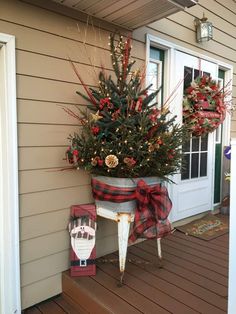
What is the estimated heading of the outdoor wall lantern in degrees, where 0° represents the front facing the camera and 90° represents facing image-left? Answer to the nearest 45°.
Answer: approximately 315°

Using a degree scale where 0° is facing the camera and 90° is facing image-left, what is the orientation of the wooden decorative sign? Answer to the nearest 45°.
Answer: approximately 0°

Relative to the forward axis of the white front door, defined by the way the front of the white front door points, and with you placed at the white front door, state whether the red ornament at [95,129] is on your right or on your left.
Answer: on your right

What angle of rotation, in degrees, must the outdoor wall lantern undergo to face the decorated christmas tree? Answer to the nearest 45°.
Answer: approximately 45° to its right

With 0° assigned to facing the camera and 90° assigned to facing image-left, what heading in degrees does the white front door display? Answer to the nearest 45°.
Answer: approximately 315°

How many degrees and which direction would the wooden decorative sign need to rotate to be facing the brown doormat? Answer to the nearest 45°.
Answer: approximately 135° to its left

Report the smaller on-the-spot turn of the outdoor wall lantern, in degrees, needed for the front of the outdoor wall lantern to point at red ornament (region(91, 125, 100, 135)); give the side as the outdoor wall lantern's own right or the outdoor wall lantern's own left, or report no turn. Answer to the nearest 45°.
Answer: approximately 90° to the outdoor wall lantern's own right
